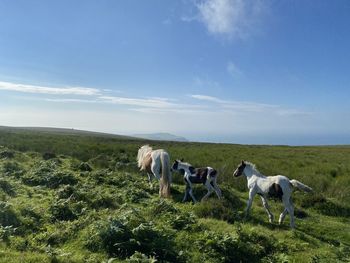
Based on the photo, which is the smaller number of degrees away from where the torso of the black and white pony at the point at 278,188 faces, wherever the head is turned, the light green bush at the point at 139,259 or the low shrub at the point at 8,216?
the low shrub

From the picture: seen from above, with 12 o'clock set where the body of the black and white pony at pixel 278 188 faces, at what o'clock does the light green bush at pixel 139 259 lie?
The light green bush is roughly at 10 o'clock from the black and white pony.

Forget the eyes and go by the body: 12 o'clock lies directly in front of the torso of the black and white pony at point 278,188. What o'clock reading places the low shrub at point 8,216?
The low shrub is roughly at 11 o'clock from the black and white pony.

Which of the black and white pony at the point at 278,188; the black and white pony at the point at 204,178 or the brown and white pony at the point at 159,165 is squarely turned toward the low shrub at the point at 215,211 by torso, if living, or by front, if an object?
the black and white pony at the point at 278,188

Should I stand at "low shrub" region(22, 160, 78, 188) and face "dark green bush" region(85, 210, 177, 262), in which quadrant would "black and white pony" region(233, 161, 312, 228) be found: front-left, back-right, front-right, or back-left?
front-left

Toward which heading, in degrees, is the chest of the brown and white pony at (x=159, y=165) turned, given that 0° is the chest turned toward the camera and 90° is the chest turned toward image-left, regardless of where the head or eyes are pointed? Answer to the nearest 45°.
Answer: approximately 135°

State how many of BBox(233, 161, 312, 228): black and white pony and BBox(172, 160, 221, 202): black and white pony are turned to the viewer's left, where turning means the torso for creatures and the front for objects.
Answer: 2

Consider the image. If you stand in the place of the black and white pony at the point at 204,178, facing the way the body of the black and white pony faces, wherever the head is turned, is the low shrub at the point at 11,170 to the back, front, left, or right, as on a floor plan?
front

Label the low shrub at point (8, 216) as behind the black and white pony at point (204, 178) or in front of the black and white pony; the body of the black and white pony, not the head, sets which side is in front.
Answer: in front

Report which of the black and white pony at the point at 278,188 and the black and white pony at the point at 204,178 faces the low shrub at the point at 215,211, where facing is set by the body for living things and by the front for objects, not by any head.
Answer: the black and white pony at the point at 278,188

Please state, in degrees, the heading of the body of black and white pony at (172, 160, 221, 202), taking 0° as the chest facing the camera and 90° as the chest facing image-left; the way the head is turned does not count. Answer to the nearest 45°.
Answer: approximately 90°

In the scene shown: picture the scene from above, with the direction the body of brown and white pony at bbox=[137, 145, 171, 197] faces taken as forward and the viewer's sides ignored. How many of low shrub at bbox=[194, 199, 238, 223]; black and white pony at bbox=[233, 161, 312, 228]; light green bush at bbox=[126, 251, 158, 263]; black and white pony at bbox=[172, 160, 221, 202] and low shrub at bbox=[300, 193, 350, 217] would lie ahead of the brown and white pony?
0

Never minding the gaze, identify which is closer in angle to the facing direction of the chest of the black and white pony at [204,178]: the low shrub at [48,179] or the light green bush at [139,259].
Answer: the low shrub

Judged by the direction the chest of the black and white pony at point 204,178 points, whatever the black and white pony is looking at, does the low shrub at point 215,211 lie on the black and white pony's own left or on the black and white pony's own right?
on the black and white pony's own left

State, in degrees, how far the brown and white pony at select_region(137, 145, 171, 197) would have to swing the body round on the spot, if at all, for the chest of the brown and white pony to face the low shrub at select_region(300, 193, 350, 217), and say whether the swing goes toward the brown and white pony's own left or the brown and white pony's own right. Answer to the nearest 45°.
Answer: approximately 135° to the brown and white pony's own right

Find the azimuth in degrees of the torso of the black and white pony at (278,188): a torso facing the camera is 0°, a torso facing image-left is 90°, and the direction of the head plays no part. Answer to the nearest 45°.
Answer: approximately 90°

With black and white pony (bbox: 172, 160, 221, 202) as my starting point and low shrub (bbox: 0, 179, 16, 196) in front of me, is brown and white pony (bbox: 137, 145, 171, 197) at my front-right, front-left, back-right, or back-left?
front-right

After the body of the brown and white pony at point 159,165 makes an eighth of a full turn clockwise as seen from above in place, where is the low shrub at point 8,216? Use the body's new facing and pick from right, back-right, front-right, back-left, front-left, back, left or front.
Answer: back-left

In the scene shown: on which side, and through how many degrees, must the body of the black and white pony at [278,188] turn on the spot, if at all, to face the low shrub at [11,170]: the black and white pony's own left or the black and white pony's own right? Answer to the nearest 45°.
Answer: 0° — it already faces it

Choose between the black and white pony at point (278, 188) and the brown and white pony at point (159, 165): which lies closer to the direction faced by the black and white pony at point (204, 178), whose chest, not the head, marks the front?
the brown and white pony
